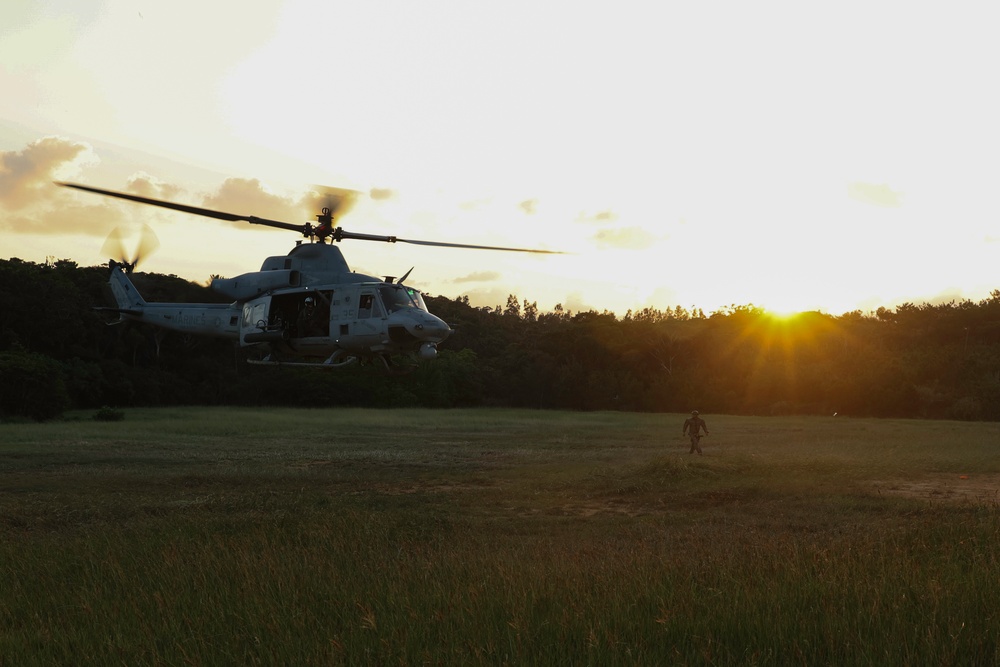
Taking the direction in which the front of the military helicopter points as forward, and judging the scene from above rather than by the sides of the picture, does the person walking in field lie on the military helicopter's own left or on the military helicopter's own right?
on the military helicopter's own left

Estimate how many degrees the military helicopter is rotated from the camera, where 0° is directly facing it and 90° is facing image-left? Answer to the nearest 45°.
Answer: approximately 315°
